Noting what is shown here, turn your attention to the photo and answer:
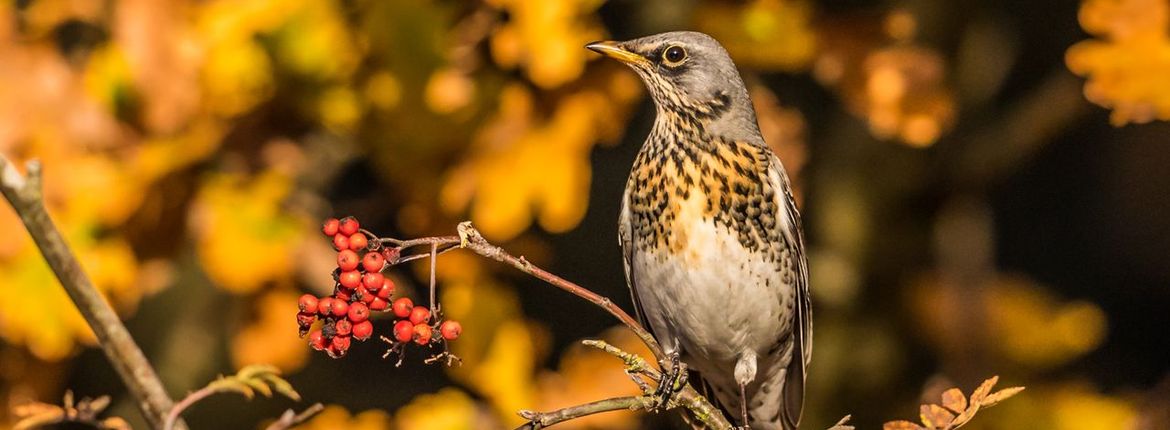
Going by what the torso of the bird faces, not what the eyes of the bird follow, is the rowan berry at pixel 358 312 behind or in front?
in front

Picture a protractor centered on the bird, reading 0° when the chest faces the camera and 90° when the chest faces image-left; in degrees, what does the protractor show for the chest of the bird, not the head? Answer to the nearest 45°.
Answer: approximately 45°

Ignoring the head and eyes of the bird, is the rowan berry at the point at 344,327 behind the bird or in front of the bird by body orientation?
in front

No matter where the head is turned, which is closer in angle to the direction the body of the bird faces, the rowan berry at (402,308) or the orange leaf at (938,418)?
the rowan berry

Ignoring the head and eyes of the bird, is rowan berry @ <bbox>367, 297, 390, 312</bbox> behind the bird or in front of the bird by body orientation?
in front
